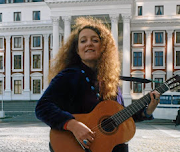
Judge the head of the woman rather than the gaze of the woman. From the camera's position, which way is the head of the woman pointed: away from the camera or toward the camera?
toward the camera

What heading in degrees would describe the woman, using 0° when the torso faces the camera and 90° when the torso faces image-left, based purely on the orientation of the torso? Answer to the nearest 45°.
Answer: approximately 315°
